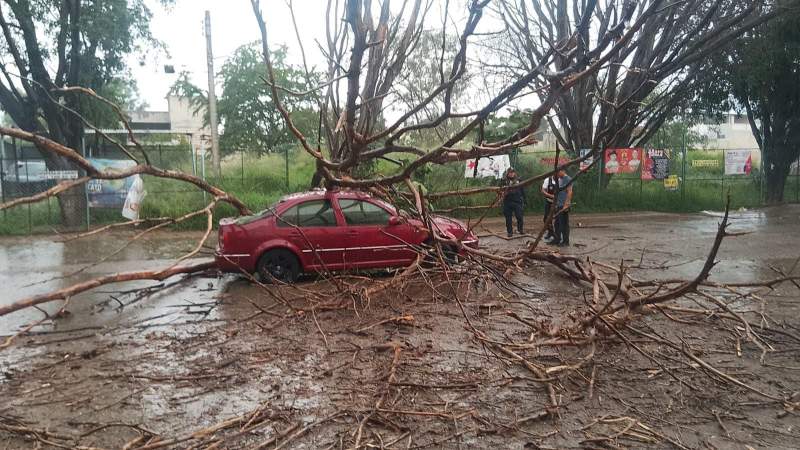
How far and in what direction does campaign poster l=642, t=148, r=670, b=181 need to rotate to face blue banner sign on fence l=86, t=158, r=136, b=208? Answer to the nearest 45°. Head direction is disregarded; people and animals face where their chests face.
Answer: approximately 45° to its right

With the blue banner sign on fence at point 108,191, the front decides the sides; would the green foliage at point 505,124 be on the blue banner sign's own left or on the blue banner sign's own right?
on the blue banner sign's own left

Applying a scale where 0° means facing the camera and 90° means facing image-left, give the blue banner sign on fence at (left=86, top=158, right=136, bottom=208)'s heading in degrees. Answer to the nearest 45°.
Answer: approximately 0°

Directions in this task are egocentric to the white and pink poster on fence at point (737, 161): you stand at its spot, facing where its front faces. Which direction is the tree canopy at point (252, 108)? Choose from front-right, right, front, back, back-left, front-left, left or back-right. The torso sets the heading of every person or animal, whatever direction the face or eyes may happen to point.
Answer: right

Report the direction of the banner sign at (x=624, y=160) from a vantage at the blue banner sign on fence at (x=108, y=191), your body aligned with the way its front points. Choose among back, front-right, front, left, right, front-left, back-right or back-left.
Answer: left

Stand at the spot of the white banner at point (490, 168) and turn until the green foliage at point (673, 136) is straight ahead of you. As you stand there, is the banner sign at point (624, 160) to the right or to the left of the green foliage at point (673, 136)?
right

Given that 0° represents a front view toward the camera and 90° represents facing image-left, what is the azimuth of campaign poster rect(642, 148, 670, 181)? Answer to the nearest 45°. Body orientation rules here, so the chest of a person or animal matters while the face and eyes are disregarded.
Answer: approximately 0°

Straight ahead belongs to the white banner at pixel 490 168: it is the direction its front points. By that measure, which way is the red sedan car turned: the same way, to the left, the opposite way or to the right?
to the left

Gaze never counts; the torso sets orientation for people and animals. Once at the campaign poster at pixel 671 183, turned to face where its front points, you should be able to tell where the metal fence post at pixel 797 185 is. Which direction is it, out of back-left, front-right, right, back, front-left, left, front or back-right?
back-left

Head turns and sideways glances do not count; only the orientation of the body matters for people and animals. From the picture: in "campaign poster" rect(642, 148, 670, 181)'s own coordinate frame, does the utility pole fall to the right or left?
on its right
